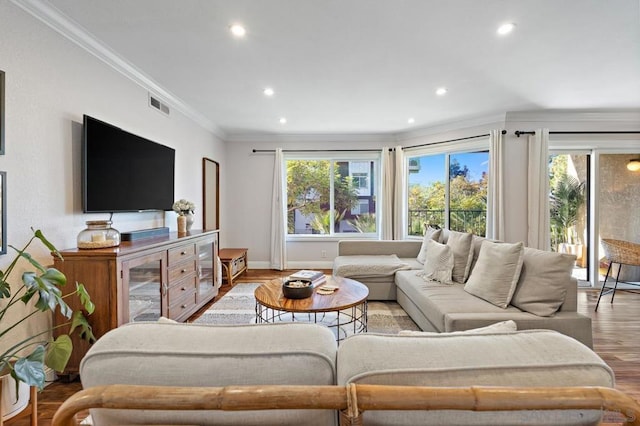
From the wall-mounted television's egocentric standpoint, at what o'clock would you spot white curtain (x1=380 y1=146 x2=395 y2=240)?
The white curtain is roughly at 10 o'clock from the wall-mounted television.

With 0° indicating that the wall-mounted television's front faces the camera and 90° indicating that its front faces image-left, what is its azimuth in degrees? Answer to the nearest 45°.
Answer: approximately 315°

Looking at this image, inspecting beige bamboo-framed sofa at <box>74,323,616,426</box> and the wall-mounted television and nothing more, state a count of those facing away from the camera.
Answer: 1

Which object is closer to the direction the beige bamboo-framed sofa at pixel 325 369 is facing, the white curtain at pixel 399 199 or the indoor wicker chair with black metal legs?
the white curtain

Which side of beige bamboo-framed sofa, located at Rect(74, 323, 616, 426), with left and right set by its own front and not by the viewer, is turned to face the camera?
back

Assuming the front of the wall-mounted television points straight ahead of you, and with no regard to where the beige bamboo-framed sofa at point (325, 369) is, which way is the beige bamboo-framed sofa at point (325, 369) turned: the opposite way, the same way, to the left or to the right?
to the left

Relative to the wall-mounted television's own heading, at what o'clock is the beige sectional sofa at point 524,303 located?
The beige sectional sofa is roughly at 12 o'clock from the wall-mounted television.
